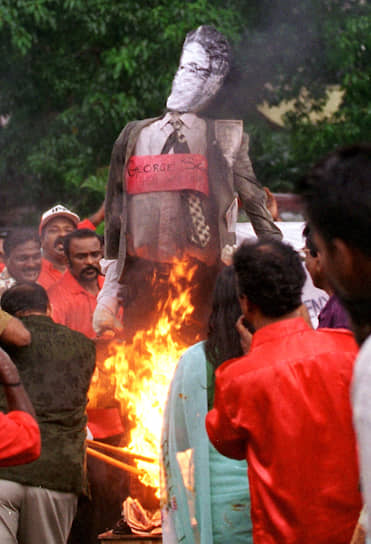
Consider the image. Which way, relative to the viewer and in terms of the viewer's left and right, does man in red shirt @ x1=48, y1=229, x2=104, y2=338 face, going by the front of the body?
facing the viewer and to the right of the viewer

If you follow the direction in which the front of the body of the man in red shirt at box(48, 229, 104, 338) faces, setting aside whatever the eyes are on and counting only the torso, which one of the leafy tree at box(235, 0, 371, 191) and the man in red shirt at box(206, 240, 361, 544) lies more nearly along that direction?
the man in red shirt

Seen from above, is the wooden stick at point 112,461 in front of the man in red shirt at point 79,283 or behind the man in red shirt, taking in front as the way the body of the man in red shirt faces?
in front

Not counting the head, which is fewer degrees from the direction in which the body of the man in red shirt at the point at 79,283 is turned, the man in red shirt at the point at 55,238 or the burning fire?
the burning fire

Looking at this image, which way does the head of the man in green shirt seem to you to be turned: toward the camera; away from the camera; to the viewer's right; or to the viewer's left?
away from the camera

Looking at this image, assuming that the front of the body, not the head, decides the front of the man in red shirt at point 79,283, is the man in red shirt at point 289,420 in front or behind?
in front

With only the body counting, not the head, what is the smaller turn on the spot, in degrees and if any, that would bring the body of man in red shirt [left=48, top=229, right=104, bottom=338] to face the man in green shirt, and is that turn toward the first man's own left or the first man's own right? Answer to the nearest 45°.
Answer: approximately 45° to the first man's own right

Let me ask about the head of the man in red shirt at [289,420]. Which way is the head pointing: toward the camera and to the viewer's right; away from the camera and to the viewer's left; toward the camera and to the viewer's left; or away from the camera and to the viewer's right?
away from the camera and to the viewer's left

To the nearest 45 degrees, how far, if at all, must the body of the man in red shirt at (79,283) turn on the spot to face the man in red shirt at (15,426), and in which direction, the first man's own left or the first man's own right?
approximately 45° to the first man's own right
